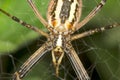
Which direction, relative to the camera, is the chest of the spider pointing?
toward the camera
